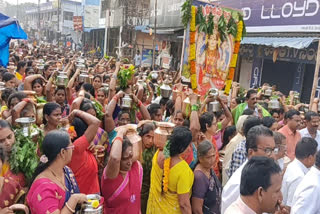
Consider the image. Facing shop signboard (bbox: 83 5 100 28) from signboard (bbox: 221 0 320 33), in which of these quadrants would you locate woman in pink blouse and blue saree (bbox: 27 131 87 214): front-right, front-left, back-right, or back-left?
back-left

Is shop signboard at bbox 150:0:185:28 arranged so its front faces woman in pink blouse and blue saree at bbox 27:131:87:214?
yes

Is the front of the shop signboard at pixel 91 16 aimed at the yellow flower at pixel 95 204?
yes

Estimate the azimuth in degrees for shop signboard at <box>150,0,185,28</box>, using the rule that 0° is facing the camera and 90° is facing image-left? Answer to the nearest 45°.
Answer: approximately 0°

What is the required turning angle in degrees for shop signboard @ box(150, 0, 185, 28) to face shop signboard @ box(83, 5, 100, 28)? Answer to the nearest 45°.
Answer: approximately 135° to its right

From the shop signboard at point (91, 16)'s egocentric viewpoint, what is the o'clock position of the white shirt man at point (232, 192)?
The white shirt man is roughly at 12 o'clock from the shop signboard.

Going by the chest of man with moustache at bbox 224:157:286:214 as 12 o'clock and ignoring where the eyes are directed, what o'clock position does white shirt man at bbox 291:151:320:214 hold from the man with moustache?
The white shirt man is roughly at 10 o'clock from the man with moustache.

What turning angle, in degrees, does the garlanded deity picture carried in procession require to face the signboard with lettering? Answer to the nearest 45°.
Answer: approximately 135° to its left
